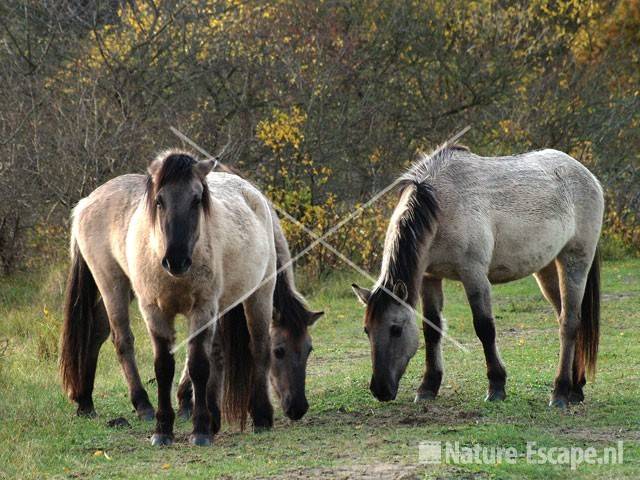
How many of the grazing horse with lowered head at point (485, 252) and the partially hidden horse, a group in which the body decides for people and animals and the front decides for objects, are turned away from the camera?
0

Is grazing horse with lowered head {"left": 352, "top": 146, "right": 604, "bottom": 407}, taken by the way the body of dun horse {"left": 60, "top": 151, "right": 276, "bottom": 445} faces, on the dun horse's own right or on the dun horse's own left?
on the dun horse's own left

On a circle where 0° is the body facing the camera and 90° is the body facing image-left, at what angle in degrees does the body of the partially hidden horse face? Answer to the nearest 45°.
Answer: approximately 315°

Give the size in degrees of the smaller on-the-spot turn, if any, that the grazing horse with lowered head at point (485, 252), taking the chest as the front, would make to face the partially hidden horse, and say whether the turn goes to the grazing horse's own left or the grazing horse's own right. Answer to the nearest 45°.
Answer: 0° — it already faces it

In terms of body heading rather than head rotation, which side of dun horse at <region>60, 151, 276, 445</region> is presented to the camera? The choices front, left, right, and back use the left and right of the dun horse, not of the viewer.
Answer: front

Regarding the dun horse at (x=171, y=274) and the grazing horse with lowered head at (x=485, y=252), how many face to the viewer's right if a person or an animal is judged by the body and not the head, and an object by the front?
0

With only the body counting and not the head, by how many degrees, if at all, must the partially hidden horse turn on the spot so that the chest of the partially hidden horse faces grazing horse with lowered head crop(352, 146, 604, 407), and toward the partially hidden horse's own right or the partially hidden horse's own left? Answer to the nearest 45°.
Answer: approximately 45° to the partially hidden horse's own left
